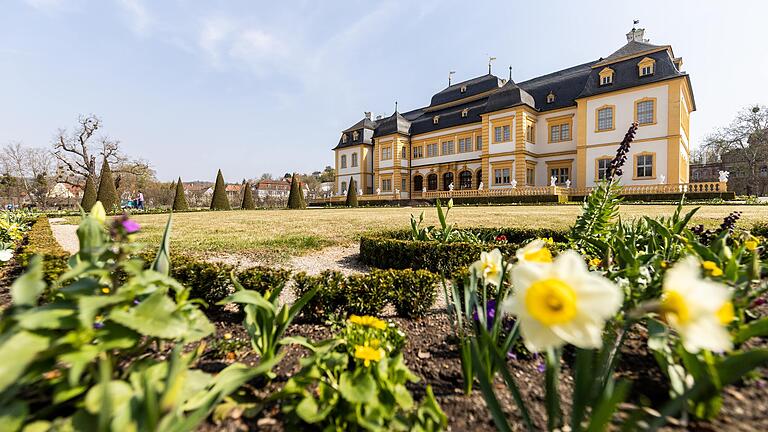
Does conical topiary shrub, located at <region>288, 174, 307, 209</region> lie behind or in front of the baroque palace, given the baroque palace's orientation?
in front

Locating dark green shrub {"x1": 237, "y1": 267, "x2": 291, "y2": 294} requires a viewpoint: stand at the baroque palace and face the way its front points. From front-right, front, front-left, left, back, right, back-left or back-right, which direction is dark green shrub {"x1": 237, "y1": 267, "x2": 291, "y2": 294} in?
front-left

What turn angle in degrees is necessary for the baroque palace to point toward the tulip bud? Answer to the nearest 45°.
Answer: approximately 45° to its left

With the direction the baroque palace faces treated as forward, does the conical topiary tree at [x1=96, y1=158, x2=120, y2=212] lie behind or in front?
in front

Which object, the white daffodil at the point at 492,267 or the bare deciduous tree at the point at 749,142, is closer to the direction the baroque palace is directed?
the white daffodil

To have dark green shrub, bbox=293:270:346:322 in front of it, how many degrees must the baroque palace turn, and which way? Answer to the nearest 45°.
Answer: approximately 45° to its left

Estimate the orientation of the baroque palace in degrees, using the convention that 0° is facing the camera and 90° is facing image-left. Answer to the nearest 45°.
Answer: approximately 45°
